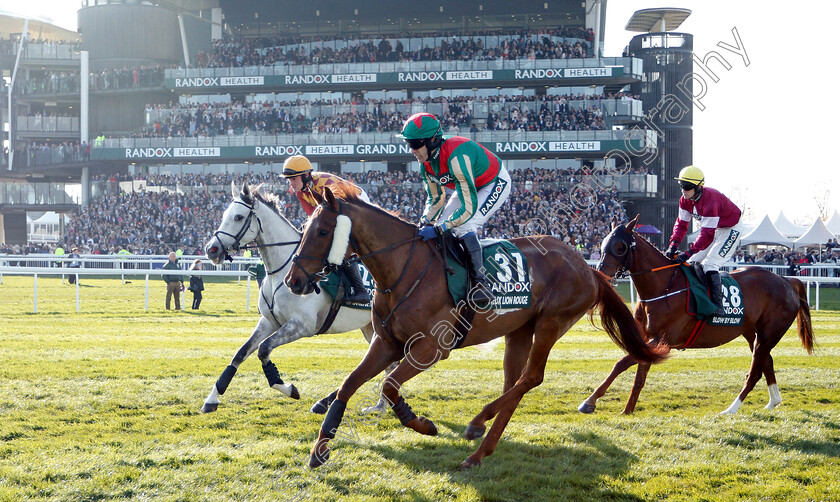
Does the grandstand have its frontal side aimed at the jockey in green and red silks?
yes

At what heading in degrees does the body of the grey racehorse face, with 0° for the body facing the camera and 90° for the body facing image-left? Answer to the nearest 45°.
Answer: approximately 45°

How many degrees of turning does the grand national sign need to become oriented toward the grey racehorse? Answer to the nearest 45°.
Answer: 0° — it already faces it

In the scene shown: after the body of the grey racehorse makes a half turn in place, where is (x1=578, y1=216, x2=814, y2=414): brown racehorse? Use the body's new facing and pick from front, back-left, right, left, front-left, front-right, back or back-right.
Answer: front-right

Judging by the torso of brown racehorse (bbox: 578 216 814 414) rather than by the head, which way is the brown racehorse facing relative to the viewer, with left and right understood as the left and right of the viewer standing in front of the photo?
facing to the left of the viewer
